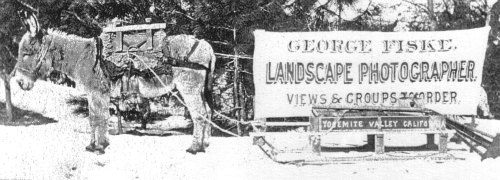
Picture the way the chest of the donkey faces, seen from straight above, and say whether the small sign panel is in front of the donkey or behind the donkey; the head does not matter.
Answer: behind

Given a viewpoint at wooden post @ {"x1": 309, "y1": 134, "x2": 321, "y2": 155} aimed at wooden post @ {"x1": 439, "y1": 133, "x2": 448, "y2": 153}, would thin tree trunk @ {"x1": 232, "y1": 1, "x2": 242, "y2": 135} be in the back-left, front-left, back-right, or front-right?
back-left

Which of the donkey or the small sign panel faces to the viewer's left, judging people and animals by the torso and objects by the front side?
the donkey

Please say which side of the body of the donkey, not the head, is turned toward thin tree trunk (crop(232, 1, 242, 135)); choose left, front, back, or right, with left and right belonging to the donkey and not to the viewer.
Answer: back

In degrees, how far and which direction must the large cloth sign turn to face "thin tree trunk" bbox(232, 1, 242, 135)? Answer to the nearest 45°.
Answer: approximately 90° to its right

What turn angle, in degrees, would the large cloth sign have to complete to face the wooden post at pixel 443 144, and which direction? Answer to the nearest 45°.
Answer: approximately 90° to its left

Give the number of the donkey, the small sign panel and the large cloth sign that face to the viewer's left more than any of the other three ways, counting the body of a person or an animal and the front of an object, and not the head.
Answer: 1

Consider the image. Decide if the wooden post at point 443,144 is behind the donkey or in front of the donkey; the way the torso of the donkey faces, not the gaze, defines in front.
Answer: behind

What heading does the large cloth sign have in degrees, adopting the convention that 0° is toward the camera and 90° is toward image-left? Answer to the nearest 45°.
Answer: approximately 0°

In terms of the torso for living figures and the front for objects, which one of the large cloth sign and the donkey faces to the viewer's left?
the donkey

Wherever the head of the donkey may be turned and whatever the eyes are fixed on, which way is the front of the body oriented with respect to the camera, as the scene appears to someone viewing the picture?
to the viewer's left
